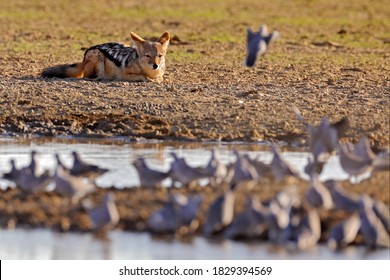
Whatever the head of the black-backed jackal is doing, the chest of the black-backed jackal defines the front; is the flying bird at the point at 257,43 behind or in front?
in front

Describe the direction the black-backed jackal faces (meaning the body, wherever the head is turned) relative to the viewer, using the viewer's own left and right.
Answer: facing the viewer and to the right of the viewer
